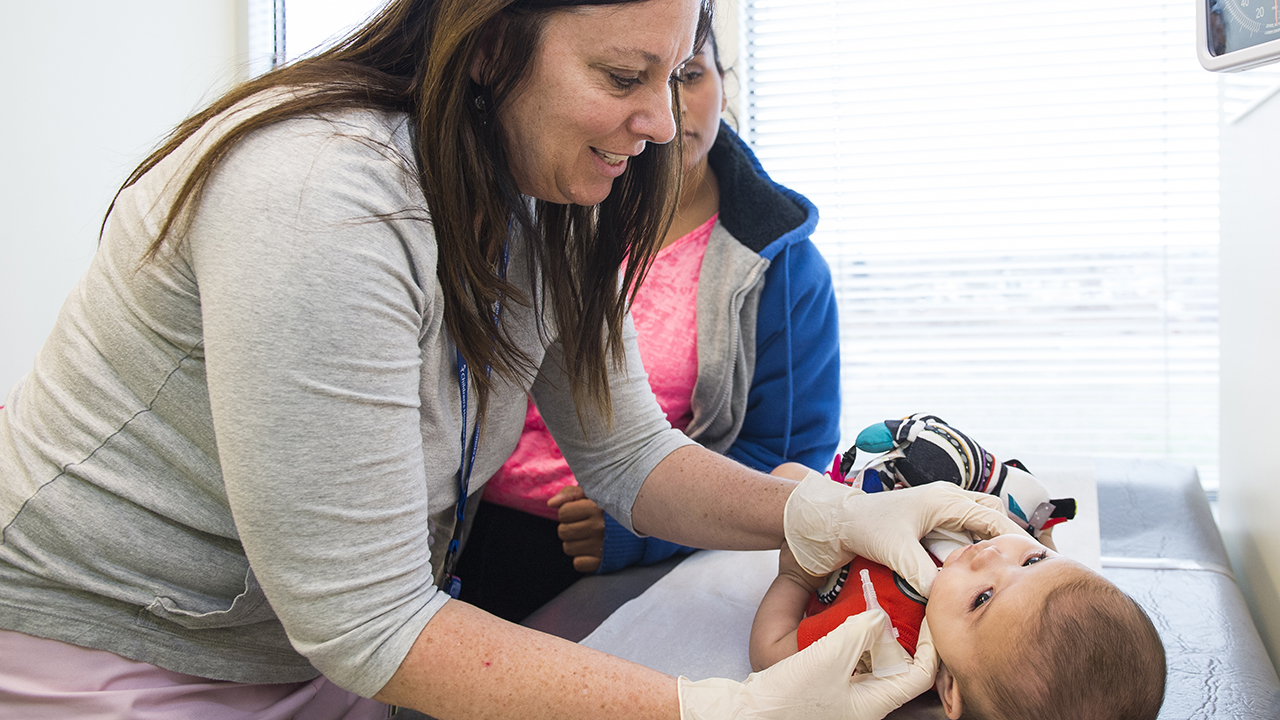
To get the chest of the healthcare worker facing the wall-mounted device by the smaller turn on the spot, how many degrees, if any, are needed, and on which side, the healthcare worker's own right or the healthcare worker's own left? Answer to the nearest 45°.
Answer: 0° — they already face it

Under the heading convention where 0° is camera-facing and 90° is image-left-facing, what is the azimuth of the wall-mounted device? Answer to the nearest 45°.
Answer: approximately 45°

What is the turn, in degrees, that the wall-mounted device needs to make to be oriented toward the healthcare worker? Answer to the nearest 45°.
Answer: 0° — it already faces them

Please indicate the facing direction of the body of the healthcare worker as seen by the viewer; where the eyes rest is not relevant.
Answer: to the viewer's right

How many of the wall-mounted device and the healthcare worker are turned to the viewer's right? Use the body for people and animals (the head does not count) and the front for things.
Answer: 1

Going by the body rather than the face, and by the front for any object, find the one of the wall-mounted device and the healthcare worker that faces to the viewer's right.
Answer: the healthcare worker

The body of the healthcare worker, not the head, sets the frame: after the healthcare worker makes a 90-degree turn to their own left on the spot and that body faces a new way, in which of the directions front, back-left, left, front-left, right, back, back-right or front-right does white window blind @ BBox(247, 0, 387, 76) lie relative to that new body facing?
front

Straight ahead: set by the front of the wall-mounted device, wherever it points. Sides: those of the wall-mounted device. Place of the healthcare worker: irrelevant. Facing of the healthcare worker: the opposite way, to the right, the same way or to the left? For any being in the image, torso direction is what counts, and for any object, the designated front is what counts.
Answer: the opposite way
